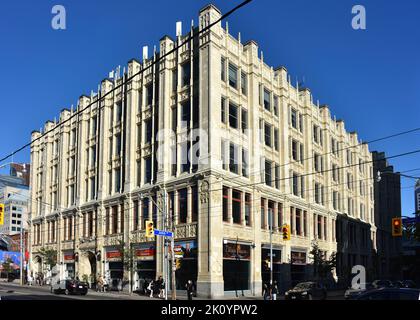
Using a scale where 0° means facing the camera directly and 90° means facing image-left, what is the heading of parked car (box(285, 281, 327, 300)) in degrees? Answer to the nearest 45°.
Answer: approximately 45°

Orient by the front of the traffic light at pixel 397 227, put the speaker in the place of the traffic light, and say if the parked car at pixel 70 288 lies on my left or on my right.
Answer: on my right

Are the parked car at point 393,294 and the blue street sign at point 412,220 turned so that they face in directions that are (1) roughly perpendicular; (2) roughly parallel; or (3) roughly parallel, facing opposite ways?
roughly perpendicular

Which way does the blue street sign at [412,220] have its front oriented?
toward the camera

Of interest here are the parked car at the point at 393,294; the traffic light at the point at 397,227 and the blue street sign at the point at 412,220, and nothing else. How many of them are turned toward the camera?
2

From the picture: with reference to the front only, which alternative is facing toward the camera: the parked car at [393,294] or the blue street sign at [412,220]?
the blue street sign

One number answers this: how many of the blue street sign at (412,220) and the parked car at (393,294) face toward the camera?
1
